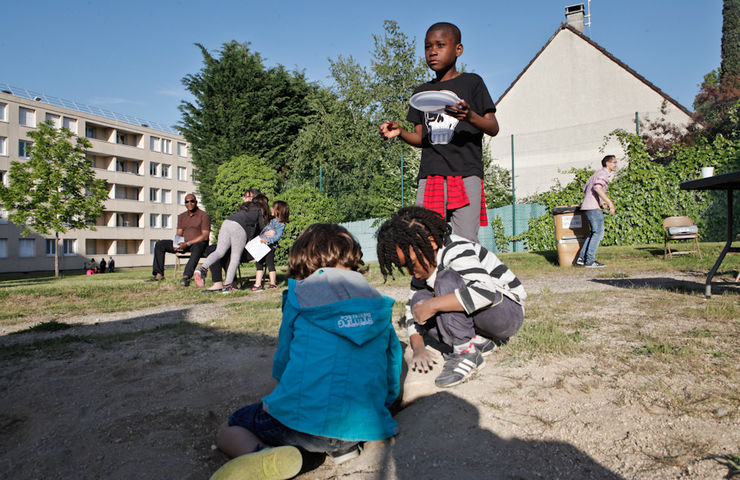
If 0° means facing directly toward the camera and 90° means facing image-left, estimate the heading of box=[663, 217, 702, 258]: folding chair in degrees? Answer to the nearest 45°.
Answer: approximately 0°

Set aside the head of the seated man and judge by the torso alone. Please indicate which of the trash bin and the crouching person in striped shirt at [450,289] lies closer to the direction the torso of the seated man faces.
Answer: the crouching person in striped shirt

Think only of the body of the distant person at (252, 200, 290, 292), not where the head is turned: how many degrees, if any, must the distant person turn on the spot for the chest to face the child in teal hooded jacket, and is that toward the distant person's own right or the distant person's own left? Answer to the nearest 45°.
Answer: approximately 90° to the distant person's own left

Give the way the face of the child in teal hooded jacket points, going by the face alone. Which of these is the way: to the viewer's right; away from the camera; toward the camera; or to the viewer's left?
away from the camera

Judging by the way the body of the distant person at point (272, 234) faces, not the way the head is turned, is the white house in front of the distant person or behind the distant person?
behind

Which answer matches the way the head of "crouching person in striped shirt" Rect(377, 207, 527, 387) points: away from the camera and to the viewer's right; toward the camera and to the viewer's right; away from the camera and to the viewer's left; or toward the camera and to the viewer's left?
toward the camera and to the viewer's left

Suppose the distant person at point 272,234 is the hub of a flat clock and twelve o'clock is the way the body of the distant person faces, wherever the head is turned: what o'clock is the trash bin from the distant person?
The trash bin is roughly at 6 o'clock from the distant person.

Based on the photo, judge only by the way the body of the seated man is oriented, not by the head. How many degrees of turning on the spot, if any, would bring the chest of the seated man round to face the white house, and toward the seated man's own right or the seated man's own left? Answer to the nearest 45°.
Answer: approximately 135° to the seated man's own left
